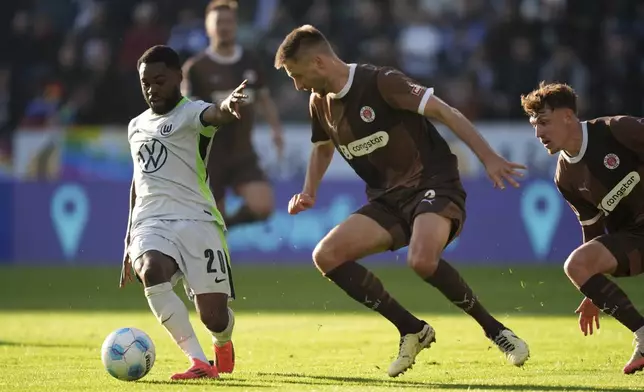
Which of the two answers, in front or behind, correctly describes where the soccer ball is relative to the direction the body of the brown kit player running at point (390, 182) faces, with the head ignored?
in front

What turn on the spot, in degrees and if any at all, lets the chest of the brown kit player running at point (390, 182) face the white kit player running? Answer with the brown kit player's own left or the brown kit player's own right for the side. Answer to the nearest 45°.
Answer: approximately 45° to the brown kit player's own right

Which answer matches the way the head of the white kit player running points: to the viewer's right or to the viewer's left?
to the viewer's left

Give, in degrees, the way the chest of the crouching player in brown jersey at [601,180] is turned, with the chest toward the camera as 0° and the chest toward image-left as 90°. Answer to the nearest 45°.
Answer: approximately 45°

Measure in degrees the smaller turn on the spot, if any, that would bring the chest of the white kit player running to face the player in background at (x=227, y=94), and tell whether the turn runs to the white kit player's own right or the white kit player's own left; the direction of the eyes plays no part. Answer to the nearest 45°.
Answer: approximately 135° to the white kit player's own right

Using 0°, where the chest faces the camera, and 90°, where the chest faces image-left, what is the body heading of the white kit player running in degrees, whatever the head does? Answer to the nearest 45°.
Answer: approximately 45°

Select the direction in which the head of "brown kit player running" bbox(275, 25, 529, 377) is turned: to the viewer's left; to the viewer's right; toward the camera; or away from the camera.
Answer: to the viewer's left
